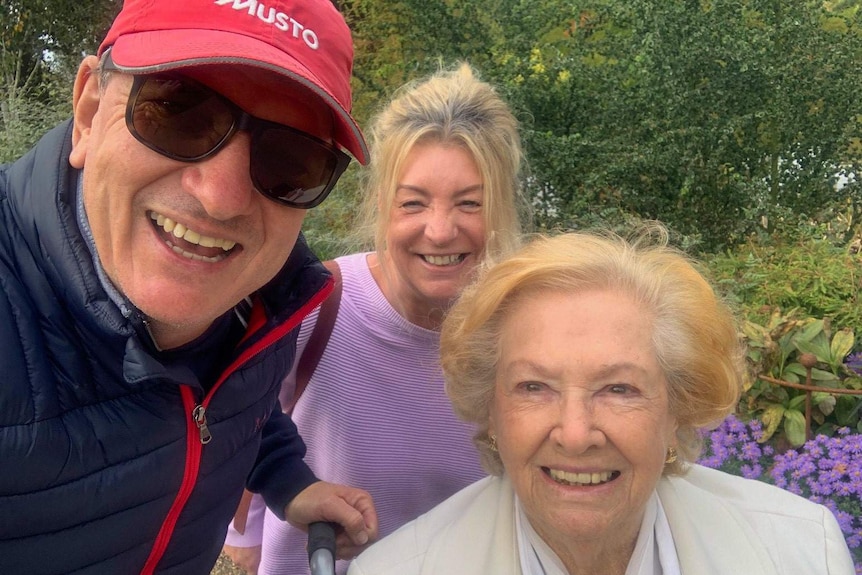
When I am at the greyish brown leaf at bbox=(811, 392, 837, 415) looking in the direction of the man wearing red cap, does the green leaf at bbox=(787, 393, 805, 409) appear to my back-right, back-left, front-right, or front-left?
front-right

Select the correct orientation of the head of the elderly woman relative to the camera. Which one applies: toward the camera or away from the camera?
toward the camera

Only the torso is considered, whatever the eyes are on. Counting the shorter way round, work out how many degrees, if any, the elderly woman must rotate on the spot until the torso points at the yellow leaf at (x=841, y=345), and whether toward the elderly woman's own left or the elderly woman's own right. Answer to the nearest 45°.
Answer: approximately 135° to the elderly woman's own left

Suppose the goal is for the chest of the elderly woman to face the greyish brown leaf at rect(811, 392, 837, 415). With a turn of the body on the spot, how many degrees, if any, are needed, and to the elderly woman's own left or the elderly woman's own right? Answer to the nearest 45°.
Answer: approximately 135° to the elderly woman's own left

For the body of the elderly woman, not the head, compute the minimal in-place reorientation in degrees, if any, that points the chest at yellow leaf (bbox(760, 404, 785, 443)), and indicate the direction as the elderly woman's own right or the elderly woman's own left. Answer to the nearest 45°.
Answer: approximately 135° to the elderly woman's own left

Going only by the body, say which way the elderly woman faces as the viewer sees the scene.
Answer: toward the camera

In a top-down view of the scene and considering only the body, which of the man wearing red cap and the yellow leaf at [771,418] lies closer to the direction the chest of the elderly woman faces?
the man wearing red cap

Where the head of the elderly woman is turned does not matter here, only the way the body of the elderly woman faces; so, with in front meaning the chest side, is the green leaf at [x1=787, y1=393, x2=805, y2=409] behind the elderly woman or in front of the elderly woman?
behind

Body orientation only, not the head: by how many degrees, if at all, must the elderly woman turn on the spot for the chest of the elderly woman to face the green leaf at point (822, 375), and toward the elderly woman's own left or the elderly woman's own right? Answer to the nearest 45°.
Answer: approximately 135° to the elderly woman's own left
